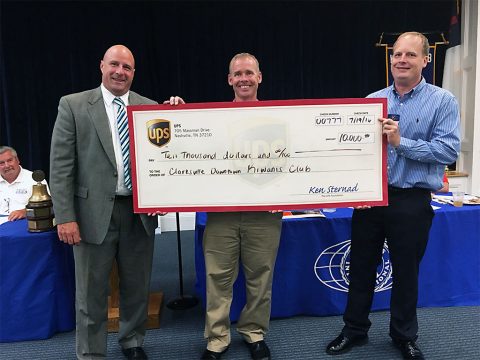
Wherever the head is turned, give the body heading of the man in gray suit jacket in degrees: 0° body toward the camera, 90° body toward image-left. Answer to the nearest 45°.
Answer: approximately 315°

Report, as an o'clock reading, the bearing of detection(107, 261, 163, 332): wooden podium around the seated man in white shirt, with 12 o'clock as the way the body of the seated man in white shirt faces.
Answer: The wooden podium is roughly at 11 o'clock from the seated man in white shirt.

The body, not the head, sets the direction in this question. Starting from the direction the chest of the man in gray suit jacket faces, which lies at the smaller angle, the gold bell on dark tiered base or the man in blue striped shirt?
the man in blue striped shirt

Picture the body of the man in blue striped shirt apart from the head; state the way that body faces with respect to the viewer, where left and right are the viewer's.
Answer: facing the viewer and to the left of the viewer

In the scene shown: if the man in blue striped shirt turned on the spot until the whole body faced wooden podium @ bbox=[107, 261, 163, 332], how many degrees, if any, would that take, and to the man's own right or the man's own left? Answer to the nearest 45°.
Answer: approximately 45° to the man's own right

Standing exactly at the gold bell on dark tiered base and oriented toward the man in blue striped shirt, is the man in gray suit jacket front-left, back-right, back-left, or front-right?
front-right

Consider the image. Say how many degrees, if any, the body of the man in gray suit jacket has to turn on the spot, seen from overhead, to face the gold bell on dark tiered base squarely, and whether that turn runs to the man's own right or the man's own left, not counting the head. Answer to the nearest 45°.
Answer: approximately 180°

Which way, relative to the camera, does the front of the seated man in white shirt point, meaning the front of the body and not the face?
toward the camera

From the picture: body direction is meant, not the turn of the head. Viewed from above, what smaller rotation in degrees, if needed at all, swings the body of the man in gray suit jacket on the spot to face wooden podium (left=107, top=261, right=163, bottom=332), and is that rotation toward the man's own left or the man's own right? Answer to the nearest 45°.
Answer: approximately 135° to the man's own left

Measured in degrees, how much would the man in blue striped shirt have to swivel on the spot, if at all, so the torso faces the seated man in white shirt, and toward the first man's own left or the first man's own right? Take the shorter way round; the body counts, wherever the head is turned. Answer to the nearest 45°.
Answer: approximately 45° to the first man's own right

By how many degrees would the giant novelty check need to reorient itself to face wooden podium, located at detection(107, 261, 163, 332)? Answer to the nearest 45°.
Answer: approximately 135° to its right

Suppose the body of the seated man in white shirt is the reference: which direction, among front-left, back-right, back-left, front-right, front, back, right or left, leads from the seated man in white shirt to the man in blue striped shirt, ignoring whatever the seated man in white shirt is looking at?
front-left
